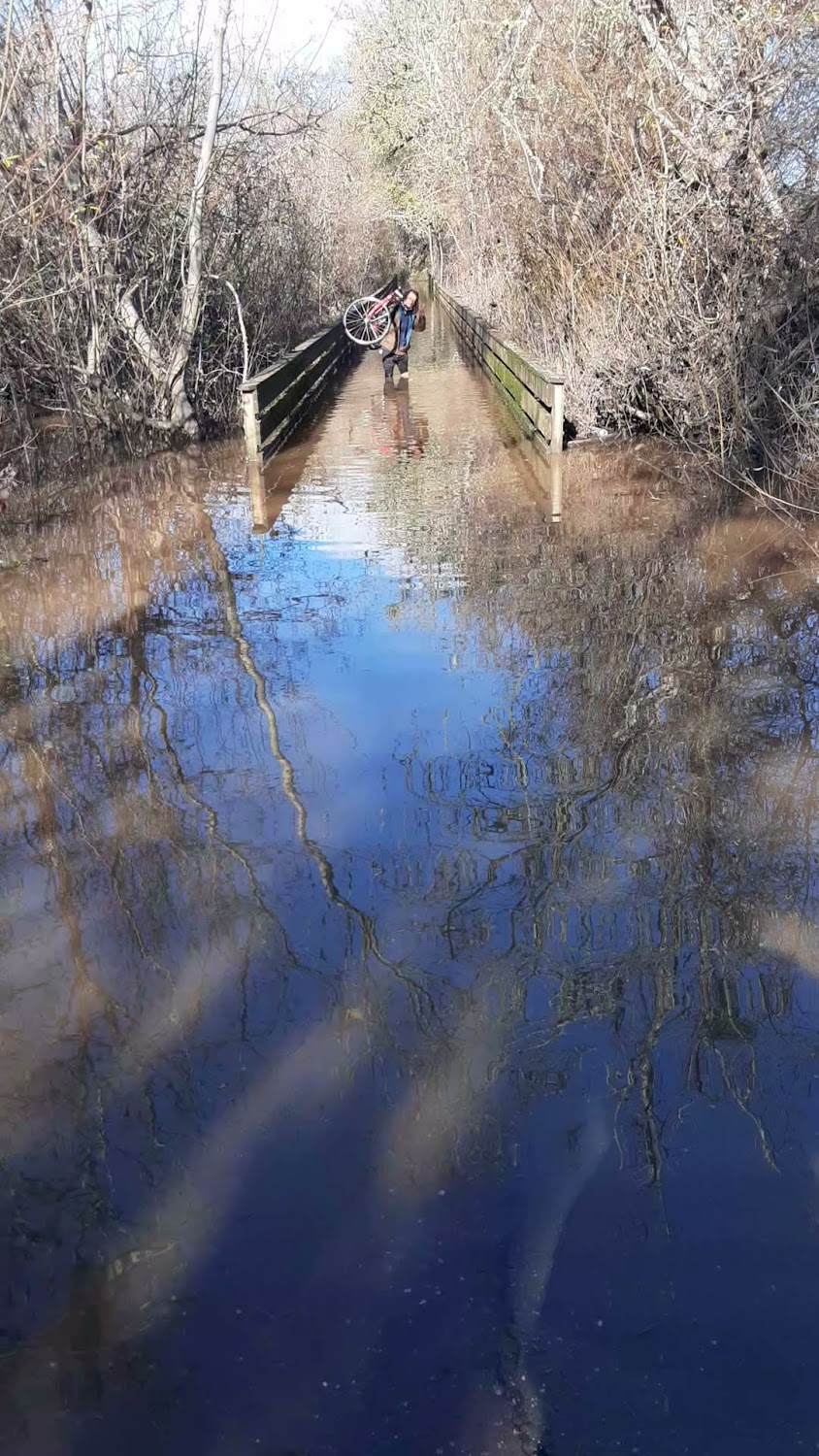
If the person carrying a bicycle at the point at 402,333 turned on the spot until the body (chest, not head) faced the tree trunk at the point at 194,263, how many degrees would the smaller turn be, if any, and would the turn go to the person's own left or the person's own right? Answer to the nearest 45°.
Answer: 0° — they already face it

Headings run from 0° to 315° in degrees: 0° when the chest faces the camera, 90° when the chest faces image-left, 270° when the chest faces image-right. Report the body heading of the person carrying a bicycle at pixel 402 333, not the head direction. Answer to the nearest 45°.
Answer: approximately 0°
